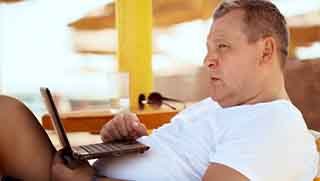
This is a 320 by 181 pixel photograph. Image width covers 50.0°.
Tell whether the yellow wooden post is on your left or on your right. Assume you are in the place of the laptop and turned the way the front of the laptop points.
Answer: on your left

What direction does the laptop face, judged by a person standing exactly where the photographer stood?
facing to the right of the viewer

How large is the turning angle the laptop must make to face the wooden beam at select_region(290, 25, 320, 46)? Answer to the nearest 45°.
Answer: approximately 45° to its left

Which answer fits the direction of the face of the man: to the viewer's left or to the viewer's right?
to the viewer's left
